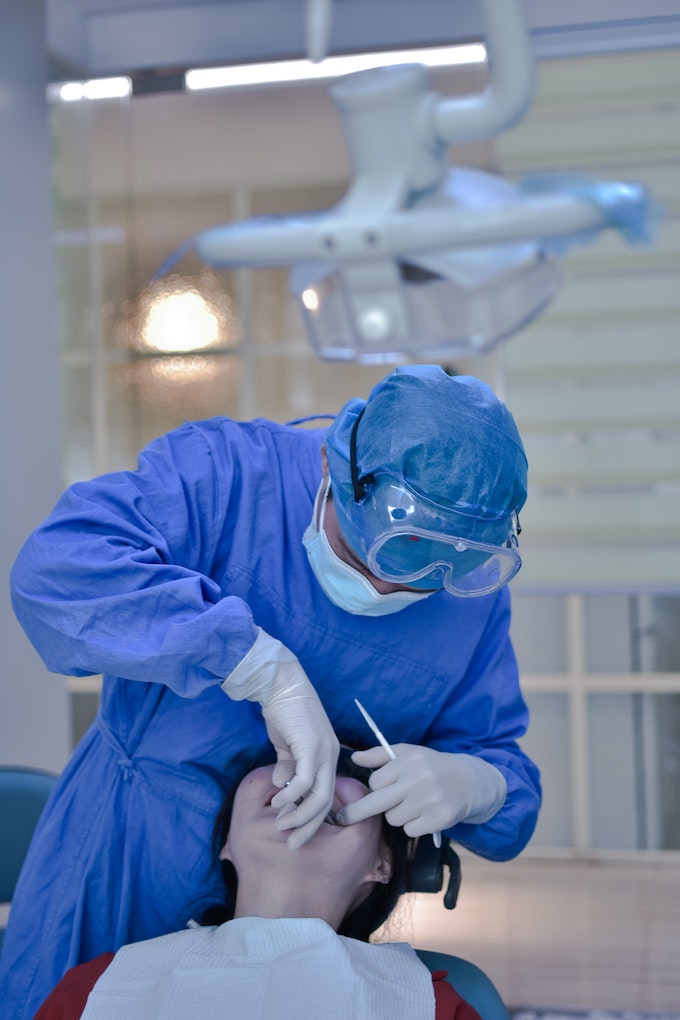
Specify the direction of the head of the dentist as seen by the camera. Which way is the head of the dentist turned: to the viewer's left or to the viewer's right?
to the viewer's right

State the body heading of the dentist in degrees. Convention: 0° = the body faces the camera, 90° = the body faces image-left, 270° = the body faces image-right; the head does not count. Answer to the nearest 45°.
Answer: approximately 315°

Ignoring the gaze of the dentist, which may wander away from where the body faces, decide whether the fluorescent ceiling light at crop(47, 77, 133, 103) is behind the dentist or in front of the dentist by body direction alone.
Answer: behind
